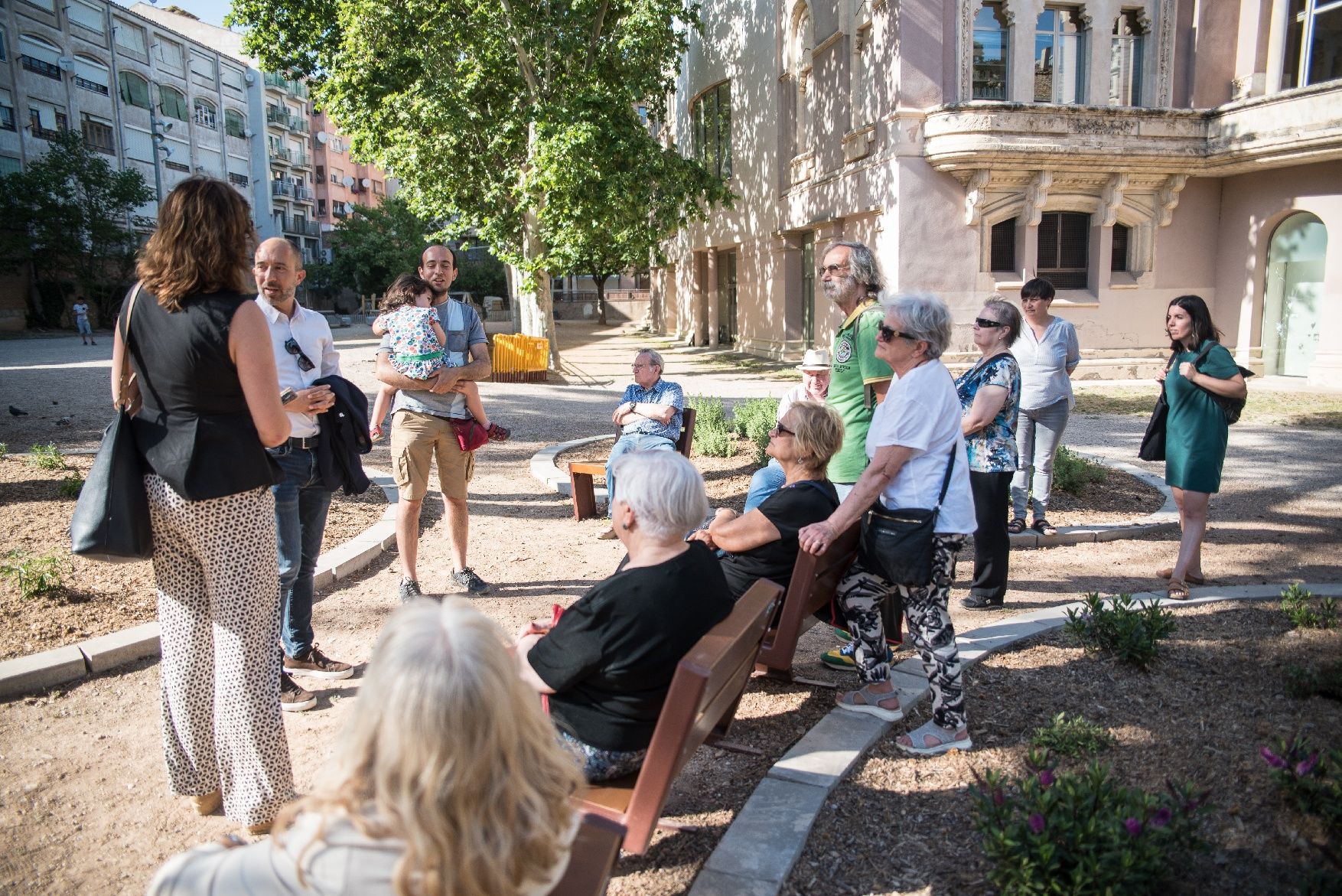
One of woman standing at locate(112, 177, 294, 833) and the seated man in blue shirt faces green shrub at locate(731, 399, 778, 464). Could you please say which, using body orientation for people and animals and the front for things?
the woman standing

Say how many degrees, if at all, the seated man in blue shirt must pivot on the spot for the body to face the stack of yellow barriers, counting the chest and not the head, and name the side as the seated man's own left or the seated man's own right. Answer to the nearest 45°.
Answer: approximately 135° to the seated man's own right

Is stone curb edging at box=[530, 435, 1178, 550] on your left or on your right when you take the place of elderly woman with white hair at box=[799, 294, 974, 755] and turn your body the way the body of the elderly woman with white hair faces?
on your right

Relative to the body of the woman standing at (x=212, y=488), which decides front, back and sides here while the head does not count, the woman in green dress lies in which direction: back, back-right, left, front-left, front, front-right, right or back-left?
front-right

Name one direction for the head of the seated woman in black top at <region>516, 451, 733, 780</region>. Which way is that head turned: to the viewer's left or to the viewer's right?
to the viewer's left

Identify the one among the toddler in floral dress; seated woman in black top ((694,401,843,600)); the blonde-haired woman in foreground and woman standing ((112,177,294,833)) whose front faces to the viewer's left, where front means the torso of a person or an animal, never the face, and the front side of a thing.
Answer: the seated woman in black top

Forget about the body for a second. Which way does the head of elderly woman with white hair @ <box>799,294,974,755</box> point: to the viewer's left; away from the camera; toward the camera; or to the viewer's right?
to the viewer's left

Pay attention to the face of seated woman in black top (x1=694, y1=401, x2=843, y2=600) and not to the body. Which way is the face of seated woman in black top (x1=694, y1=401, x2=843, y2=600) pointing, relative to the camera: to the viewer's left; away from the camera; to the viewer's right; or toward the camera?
to the viewer's left

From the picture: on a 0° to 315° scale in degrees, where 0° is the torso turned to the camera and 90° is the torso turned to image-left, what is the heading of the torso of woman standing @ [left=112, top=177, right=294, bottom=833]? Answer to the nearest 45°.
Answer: approximately 225°

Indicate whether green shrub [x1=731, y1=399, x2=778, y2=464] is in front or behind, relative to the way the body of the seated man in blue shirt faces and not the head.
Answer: behind

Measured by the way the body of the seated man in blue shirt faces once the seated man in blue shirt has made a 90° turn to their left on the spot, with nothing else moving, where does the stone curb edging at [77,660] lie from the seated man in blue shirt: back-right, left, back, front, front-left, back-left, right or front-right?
right

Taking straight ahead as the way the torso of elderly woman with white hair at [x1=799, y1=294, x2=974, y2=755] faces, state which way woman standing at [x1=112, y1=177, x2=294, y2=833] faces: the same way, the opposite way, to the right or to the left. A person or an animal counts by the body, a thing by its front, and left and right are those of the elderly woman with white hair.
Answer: to the right

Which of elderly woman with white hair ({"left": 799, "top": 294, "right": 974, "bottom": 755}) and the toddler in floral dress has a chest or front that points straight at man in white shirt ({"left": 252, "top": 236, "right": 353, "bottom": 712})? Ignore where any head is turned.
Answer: the elderly woman with white hair

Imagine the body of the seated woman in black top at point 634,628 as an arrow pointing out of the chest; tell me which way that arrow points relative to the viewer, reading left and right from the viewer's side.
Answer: facing away from the viewer and to the left of the viewer
